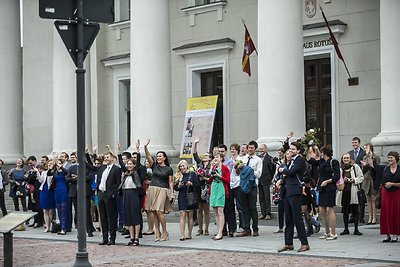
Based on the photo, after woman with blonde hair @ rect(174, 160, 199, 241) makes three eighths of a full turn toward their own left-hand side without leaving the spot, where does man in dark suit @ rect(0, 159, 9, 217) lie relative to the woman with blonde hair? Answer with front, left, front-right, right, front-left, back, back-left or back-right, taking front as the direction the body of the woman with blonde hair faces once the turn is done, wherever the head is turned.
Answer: left

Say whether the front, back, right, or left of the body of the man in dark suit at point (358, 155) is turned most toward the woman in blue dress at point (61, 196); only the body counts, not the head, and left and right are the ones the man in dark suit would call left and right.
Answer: right

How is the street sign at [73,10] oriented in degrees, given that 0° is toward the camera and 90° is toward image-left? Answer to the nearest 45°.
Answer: approximately 180°

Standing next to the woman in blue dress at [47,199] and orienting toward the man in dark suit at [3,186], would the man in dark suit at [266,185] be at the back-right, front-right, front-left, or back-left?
back-right

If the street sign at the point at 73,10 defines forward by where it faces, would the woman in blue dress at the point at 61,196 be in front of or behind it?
in front

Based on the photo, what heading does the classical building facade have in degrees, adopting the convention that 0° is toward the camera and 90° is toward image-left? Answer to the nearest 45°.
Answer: approximately 45°

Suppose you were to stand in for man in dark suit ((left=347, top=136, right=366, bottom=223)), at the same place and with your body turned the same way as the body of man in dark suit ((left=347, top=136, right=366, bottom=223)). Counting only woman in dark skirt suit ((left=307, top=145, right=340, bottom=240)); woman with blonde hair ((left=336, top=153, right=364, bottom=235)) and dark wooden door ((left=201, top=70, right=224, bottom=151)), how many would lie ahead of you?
2

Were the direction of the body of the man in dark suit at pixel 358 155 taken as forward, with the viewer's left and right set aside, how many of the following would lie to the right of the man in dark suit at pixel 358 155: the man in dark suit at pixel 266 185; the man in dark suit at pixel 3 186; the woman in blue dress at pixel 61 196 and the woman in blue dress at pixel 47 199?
4

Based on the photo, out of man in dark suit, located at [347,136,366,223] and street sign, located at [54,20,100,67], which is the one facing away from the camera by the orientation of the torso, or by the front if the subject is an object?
the street sign

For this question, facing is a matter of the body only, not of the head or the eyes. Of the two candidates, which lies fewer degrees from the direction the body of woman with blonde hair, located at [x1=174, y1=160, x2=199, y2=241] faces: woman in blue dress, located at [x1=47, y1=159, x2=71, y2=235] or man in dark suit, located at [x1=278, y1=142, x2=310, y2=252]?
the man in dark suit

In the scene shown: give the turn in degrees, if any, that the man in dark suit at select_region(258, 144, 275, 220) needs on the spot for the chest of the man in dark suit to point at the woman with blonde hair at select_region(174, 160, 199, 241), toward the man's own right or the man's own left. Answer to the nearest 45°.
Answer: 0° — they already face them
